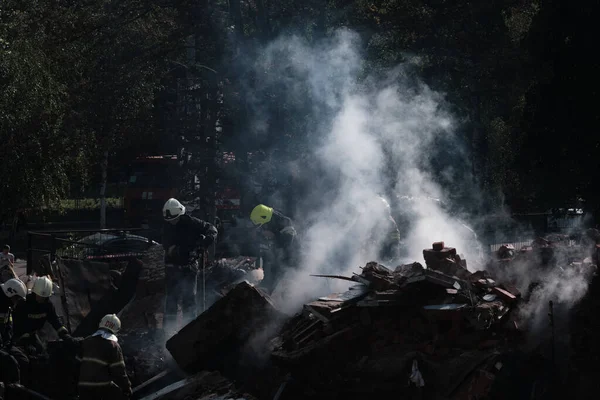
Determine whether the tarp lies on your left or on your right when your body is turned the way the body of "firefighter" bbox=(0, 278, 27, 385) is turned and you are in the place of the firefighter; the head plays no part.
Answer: on your left

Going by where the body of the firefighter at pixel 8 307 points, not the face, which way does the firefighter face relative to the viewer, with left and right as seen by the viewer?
facing to the right of the viewer
